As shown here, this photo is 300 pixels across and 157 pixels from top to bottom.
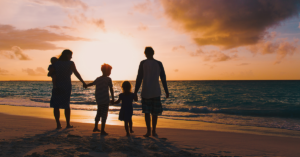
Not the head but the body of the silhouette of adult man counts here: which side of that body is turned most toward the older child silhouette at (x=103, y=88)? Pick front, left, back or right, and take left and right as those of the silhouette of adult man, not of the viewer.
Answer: left

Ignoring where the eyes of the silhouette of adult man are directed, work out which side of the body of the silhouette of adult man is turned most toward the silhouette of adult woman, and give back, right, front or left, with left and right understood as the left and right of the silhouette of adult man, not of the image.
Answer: left

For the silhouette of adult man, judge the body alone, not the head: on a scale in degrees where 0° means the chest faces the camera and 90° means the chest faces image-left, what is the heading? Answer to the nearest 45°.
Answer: approximately 180°
